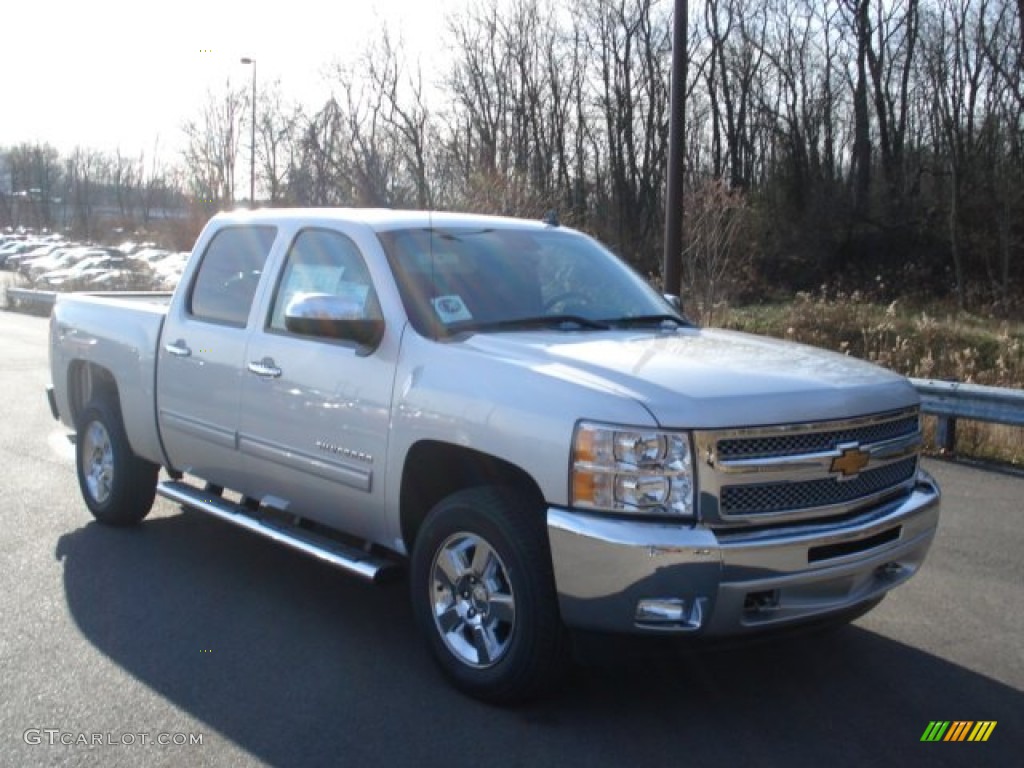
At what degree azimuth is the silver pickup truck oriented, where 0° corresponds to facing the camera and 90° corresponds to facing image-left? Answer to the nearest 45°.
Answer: approximately 315°

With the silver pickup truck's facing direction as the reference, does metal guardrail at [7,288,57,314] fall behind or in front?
behind

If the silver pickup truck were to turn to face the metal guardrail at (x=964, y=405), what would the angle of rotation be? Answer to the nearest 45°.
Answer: approximately 90° to its left
